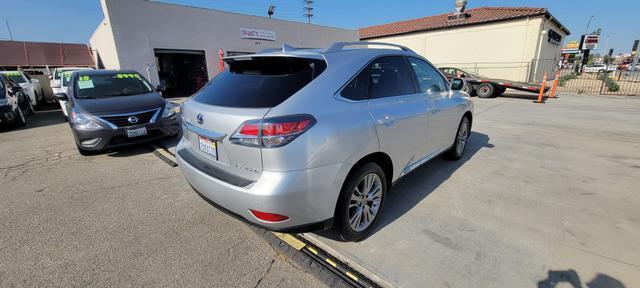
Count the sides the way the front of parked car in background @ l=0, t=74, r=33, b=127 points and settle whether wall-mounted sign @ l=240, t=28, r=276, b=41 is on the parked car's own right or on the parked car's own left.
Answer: on the parked car's own left

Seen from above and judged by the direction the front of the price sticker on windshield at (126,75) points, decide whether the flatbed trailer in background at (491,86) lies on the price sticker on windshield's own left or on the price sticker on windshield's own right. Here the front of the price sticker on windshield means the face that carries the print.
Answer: on the price sticker on windshield's own left

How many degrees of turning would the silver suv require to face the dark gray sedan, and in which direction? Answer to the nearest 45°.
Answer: approximately 90° to its left

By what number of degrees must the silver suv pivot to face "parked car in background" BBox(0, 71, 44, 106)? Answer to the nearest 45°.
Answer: approximately 90° to its left

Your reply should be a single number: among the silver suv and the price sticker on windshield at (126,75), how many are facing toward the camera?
1

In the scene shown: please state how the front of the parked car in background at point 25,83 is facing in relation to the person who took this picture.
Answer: facing the viewer and to the right of the viewer

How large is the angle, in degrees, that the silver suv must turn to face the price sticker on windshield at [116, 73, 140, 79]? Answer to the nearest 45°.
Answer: approximately 90° to its left

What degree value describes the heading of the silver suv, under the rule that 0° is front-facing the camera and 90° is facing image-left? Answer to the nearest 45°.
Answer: approximately 225°

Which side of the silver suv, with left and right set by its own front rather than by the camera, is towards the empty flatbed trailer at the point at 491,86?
front
